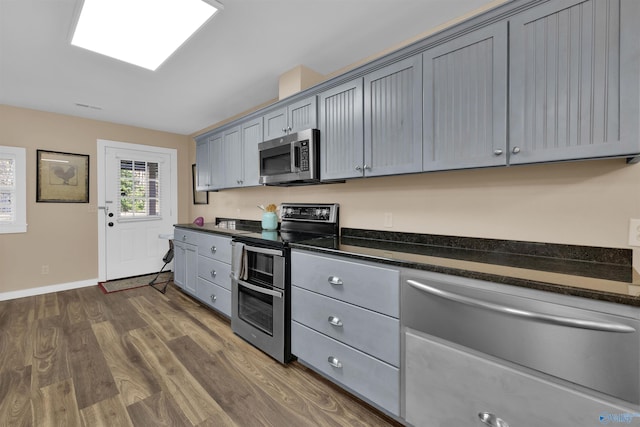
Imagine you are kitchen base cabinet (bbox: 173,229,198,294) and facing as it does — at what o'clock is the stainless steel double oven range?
The stainless steel double oven range is roughly at 10 o'clock from the kitchen base cabinet.

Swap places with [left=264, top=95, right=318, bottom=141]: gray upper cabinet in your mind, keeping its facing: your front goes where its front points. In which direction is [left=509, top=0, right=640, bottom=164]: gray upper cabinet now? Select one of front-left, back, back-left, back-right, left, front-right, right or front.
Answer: left

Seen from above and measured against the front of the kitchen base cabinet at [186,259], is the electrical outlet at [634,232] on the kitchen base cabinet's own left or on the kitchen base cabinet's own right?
on the kitchen base cabinet's own left

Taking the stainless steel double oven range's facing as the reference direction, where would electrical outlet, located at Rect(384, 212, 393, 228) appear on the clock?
The electrical outlet is roughly at 8 o'clock from the stainless steel double oven range.

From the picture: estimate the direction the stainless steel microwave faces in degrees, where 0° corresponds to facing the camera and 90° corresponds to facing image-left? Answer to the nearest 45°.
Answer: approximately 45°

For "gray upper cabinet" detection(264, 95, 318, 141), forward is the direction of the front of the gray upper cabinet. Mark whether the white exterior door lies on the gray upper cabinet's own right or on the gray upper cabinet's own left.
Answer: on the gray upper cabinet's own right

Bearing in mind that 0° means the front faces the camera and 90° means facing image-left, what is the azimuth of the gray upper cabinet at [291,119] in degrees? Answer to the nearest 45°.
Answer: approximately 45°

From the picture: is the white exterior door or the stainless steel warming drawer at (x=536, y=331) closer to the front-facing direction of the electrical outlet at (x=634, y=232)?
the stainless steel warming drawer

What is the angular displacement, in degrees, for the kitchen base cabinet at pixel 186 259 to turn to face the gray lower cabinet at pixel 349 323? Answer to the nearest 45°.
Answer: approximately 45° to its left

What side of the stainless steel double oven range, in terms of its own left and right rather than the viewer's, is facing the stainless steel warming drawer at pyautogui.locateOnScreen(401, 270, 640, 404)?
left

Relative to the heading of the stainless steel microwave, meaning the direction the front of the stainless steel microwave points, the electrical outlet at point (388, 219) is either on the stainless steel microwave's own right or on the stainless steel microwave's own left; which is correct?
on the stainless steel microwave's own left
